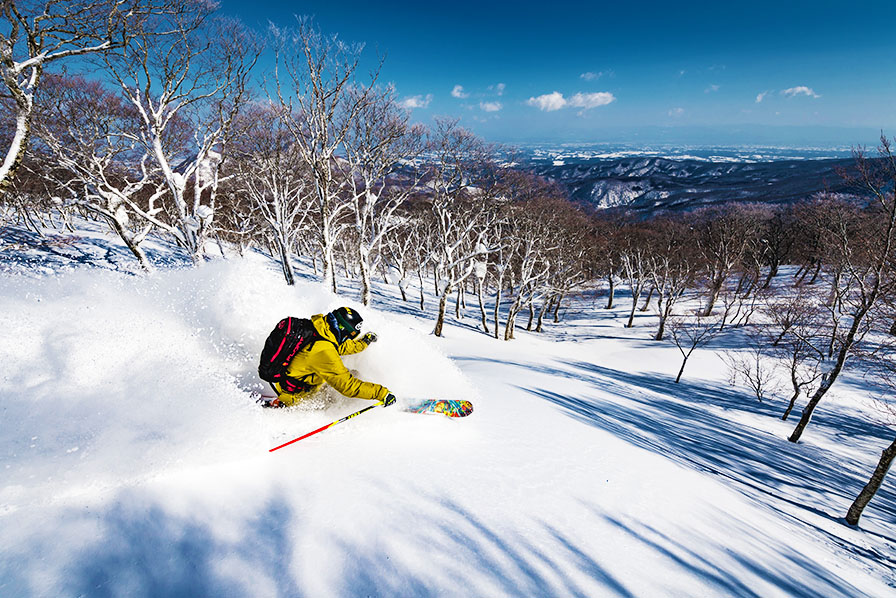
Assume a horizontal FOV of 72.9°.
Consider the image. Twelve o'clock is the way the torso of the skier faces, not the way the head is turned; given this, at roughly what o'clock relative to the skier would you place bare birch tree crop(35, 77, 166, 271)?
The bare birch tree is roughly at 8 o'clock from the skier.

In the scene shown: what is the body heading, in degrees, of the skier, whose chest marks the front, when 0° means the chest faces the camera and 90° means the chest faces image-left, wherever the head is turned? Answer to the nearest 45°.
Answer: approximately 270°

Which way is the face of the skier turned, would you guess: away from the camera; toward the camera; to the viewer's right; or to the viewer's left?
to the viewer's right

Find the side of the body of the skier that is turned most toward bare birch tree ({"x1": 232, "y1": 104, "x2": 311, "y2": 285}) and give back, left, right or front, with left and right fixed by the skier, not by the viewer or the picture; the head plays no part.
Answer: left
